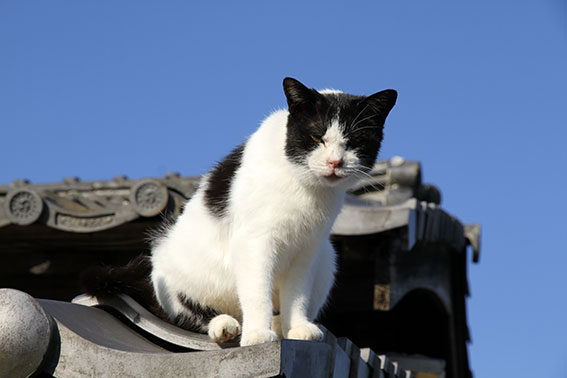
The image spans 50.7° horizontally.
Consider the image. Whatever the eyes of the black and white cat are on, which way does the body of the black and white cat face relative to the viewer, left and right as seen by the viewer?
facing the viewer and to the right of the viewer
